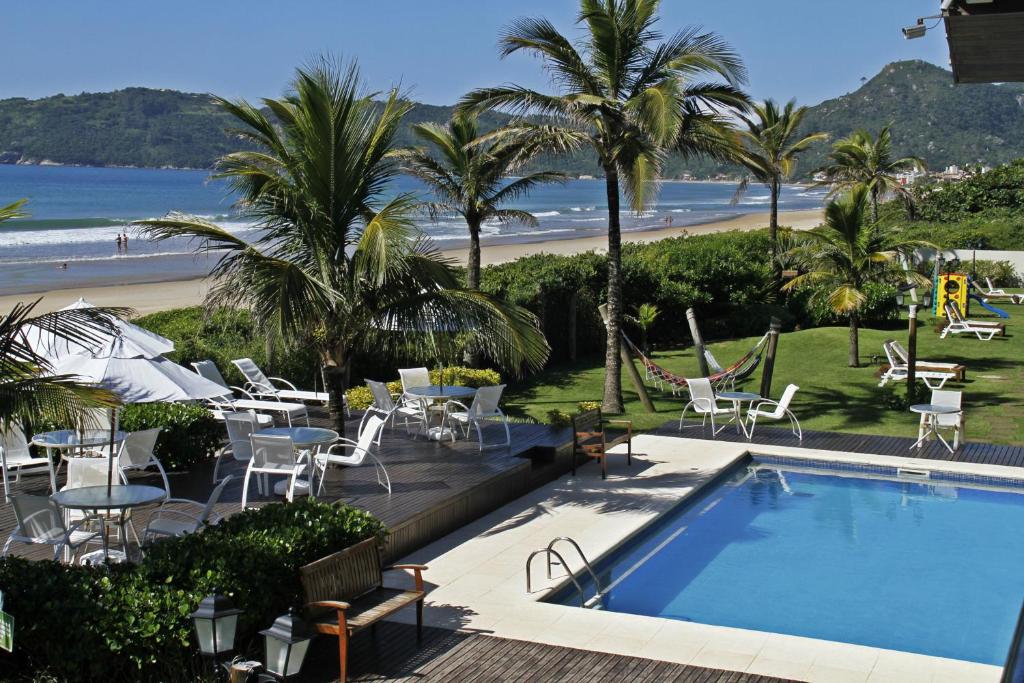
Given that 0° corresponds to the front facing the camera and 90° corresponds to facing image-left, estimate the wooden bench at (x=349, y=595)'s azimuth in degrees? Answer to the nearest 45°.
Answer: approximately 315°

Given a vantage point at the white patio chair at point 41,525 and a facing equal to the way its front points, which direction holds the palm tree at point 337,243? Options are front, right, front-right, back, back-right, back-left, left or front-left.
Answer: front

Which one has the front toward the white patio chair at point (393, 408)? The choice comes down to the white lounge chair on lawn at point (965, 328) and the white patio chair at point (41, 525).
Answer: the white patio chair at point (41, 525)

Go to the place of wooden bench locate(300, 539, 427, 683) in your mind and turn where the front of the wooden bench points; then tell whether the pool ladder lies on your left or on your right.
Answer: on your left

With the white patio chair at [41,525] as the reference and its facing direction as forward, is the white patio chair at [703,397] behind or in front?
in front

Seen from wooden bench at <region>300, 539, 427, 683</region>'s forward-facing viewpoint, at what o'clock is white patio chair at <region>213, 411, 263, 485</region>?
The white patio chair is roughly at 7 o'clock from the wooden bench.

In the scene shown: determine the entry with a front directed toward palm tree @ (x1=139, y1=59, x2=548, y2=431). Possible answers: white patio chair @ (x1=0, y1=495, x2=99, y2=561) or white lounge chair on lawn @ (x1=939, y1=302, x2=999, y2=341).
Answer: the white patio chair

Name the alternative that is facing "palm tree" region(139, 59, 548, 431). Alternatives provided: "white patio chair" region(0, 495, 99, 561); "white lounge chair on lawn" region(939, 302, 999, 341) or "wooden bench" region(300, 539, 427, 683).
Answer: the white patio chair

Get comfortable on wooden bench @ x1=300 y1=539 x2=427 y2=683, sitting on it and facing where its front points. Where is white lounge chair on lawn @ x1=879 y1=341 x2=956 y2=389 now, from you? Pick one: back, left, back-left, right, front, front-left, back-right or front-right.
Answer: left

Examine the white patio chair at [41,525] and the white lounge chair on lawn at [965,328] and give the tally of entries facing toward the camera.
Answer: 0

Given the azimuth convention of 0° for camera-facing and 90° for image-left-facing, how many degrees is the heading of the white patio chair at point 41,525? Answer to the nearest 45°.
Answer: approximately 225°

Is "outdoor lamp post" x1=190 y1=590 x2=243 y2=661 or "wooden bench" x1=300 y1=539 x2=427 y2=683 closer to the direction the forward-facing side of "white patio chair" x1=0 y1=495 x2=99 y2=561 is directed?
the wooden bench

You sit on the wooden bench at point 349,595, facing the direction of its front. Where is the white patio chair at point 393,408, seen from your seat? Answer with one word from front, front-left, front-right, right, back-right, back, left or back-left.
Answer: back-left

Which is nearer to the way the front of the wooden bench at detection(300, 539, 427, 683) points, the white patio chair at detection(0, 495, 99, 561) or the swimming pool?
the swimming pool

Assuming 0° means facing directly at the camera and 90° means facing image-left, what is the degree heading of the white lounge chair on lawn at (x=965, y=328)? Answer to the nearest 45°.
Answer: approximately 270°

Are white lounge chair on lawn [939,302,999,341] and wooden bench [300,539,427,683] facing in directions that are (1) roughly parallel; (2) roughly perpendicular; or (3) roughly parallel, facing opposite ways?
roughly parallel
